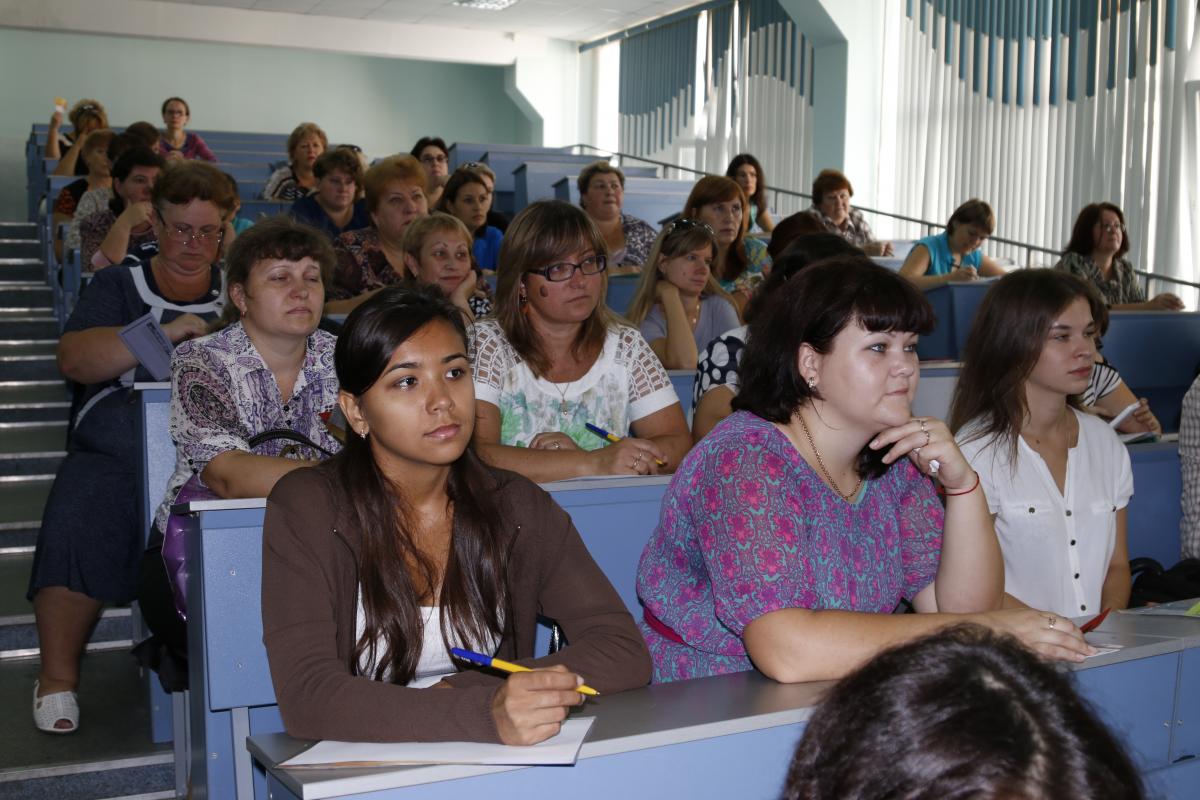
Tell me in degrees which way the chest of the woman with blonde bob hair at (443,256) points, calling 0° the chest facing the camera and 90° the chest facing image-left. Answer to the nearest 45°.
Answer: approximately 315°

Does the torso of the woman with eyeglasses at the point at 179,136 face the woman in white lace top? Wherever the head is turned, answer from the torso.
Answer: yes

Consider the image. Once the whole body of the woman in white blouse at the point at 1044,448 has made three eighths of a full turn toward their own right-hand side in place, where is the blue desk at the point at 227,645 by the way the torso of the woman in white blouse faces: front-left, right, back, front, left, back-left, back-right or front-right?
front-left

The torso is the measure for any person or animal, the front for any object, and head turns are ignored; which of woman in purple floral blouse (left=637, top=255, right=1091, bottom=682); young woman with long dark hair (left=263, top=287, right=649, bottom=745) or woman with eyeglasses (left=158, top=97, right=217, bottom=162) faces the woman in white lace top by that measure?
the woman with eyeglasses

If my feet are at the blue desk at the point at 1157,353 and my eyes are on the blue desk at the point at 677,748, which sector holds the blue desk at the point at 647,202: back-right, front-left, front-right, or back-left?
back-right

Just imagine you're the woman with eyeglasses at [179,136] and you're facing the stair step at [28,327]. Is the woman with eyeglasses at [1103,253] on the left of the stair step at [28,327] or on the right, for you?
left

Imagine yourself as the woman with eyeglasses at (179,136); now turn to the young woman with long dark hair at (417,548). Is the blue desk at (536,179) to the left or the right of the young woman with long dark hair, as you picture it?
left

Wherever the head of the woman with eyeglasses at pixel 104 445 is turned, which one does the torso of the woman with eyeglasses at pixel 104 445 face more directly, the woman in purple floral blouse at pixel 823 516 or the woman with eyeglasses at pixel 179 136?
the woman in purple floral blouse

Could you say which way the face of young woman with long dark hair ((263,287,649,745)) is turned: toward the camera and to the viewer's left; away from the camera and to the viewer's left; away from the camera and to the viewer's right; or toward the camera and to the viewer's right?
toward the camera and to the viewer's right

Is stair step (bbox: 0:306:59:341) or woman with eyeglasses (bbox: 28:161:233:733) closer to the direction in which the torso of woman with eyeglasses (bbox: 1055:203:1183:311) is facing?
the woman with eyeglasses
